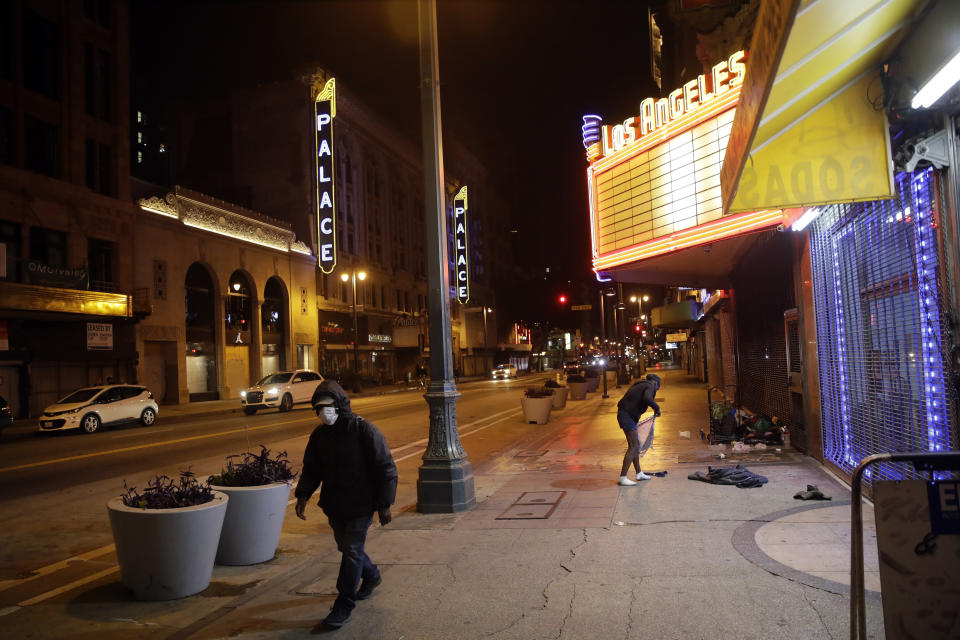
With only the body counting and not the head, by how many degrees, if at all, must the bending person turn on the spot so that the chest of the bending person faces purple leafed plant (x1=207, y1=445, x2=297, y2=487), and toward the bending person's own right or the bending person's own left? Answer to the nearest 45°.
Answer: approximately 135° to the bending person's own right

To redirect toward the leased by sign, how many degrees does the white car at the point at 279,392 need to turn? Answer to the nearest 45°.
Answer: approximately 90° to its right

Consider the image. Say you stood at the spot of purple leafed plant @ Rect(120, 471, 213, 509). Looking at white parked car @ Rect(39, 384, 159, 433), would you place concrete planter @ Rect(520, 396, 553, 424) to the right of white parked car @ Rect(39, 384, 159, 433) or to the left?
right

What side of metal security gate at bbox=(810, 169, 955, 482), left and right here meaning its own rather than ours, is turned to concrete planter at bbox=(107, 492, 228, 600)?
front

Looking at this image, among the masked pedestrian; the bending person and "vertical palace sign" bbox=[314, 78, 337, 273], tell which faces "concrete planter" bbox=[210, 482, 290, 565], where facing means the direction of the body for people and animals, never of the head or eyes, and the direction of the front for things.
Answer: the vertical palace sign

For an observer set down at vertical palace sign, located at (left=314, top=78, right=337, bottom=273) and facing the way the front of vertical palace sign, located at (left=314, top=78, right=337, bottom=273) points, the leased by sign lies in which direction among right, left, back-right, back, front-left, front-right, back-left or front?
front-right

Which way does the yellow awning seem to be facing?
to the viewer's left

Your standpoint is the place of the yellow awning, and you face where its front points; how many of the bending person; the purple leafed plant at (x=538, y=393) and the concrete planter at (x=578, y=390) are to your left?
0

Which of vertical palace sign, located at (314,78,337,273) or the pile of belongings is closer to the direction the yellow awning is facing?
the vertical palace sign

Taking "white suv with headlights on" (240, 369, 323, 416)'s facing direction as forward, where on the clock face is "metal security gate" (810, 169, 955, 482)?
The metal security gate is roughly at 10 o'clock from the white suv with headlights on.

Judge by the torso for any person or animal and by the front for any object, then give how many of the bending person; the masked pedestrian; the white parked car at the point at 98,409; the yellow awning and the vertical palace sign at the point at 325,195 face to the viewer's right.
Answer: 1

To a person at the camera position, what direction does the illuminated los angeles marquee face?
facing the viewer and to the left of the viewer

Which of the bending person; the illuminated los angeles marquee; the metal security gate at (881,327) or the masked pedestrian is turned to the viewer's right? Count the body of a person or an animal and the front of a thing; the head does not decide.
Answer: the bending person

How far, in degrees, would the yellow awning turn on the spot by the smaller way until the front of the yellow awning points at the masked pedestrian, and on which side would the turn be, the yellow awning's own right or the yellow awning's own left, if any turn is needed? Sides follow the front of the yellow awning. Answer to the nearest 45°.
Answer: approximately 45° to the yellow awning's own left
